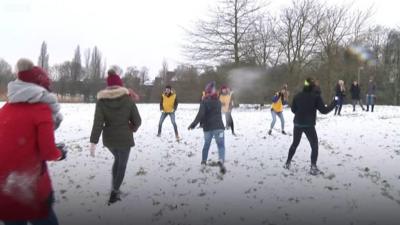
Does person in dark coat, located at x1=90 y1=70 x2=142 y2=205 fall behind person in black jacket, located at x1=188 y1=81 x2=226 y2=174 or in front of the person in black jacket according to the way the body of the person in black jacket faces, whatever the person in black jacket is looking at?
behind

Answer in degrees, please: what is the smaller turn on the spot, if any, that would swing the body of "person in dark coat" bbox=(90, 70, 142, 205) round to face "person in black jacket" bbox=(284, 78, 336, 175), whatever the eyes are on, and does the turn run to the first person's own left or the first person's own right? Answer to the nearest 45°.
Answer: approximately 90° to the first person's own right

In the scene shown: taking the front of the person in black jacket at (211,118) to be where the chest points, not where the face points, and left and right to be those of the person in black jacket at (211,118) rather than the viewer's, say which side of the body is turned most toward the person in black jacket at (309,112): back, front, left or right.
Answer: right

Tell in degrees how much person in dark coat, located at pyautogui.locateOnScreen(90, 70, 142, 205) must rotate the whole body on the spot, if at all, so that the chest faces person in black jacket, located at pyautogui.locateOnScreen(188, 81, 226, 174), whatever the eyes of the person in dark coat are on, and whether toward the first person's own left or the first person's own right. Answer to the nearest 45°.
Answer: approximately 45° to the first person's own right

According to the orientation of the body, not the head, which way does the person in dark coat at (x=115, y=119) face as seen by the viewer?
away from the camera

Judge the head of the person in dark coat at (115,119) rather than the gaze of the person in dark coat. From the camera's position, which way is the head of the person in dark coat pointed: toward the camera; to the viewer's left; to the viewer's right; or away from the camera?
away from the camera

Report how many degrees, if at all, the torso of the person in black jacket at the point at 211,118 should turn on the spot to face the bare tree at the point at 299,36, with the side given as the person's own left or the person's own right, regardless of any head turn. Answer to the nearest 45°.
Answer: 0° — they already face it

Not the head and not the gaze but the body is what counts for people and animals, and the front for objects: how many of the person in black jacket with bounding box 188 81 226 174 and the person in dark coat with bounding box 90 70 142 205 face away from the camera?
2

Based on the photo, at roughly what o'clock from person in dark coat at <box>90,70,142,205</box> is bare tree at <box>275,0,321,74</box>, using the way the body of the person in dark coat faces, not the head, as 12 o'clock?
The bare tree is roughly at 1 o'clock from the person in dark coat.

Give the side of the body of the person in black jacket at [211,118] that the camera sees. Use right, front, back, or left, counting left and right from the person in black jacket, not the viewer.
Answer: back
